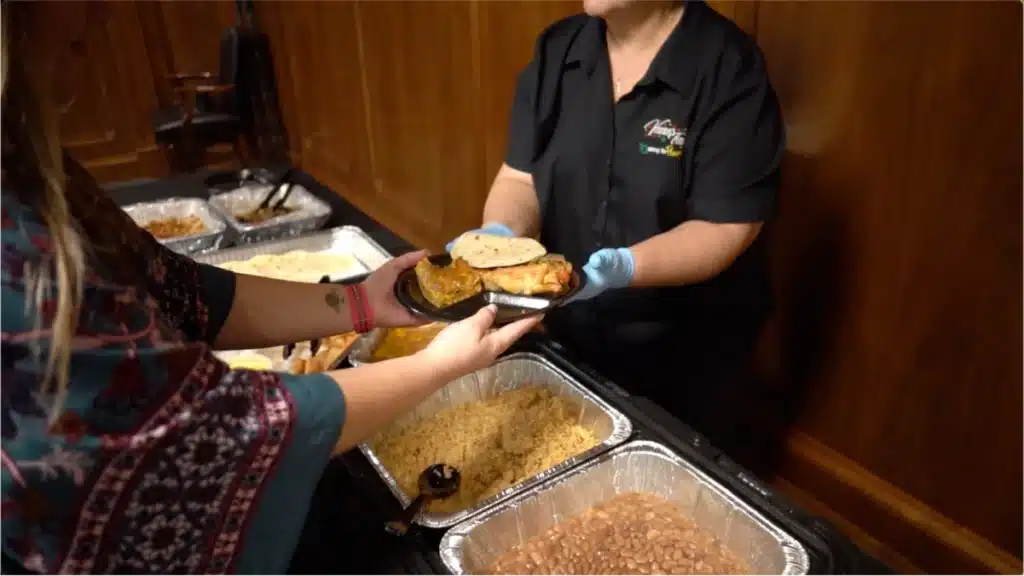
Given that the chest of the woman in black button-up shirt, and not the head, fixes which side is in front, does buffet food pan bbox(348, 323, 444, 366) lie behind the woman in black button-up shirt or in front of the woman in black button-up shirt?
in front

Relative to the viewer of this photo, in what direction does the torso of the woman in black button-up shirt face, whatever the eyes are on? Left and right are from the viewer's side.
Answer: facing the viewer and to the left of the viewer

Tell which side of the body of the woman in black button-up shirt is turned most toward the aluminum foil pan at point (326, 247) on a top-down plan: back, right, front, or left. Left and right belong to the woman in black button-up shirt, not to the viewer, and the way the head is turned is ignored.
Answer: right

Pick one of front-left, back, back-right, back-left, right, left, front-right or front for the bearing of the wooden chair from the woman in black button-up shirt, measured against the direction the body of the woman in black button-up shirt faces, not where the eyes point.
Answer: right

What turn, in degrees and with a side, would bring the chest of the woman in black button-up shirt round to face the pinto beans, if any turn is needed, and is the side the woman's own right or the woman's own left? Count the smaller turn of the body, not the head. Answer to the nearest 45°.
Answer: approximately 45° to the woman's own left

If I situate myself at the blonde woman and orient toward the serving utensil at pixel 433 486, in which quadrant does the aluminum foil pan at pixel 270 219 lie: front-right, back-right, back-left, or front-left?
front-left

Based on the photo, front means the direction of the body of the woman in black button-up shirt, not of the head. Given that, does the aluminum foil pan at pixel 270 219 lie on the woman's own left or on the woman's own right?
on the woman's own right

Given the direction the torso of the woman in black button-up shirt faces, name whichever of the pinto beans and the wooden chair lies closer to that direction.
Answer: the pinto beans

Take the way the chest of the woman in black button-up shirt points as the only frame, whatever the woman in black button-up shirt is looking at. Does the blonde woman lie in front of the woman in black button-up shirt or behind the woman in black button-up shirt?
in front

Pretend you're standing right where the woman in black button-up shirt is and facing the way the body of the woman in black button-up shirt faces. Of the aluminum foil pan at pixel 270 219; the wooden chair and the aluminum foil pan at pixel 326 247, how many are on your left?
0
